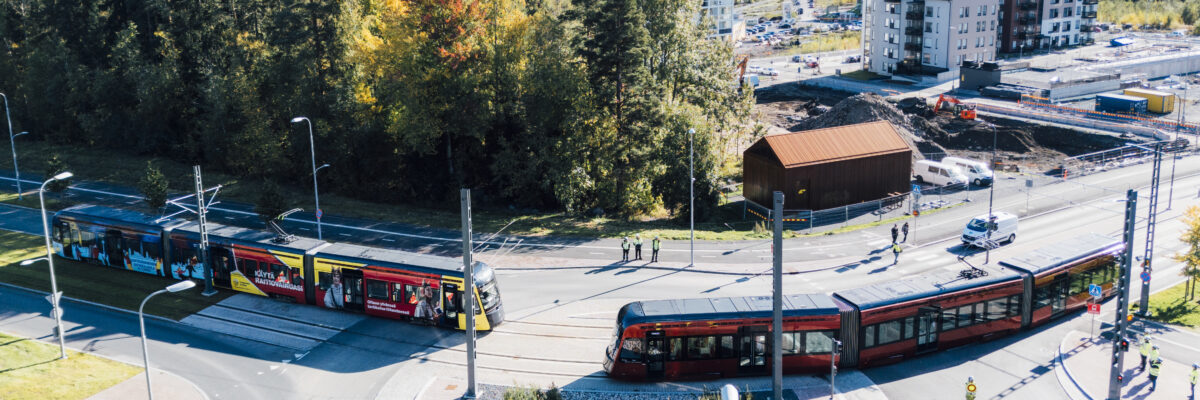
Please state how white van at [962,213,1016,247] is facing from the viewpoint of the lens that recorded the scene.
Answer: facing the viewer and to the left of the viewer

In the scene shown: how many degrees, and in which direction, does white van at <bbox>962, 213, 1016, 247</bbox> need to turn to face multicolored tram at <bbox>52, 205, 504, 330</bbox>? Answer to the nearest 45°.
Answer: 0° — it already faces it

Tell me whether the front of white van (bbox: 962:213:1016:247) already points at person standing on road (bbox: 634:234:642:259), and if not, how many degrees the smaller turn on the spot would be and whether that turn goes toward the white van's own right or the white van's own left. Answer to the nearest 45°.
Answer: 0° — it already faces them

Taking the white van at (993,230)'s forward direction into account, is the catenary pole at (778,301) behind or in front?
in front

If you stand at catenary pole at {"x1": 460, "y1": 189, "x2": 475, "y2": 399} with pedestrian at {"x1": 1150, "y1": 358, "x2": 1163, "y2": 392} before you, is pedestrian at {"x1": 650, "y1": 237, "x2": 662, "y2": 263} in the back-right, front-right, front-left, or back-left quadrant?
front-left

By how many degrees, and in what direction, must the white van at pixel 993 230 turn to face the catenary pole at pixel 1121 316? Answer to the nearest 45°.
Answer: approximately 45° to its left

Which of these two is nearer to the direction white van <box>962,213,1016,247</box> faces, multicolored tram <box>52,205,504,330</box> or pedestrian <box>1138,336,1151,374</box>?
the multicolored tram

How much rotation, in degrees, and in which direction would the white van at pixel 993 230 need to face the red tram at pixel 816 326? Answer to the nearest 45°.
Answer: approximately 45° to its left

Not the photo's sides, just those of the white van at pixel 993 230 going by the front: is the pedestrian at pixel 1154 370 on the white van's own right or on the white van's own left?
on the white van's own left

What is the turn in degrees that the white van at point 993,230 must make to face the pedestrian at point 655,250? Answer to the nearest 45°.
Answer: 0° — it already faces them

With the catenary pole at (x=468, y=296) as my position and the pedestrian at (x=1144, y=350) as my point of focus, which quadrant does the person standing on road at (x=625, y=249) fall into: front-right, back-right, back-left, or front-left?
front-left

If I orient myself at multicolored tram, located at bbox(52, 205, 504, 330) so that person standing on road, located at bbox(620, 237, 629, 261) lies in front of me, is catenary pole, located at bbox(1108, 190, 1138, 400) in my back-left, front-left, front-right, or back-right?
front-right

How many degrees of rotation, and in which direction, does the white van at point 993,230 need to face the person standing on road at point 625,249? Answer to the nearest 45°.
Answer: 0° — it already faces them
